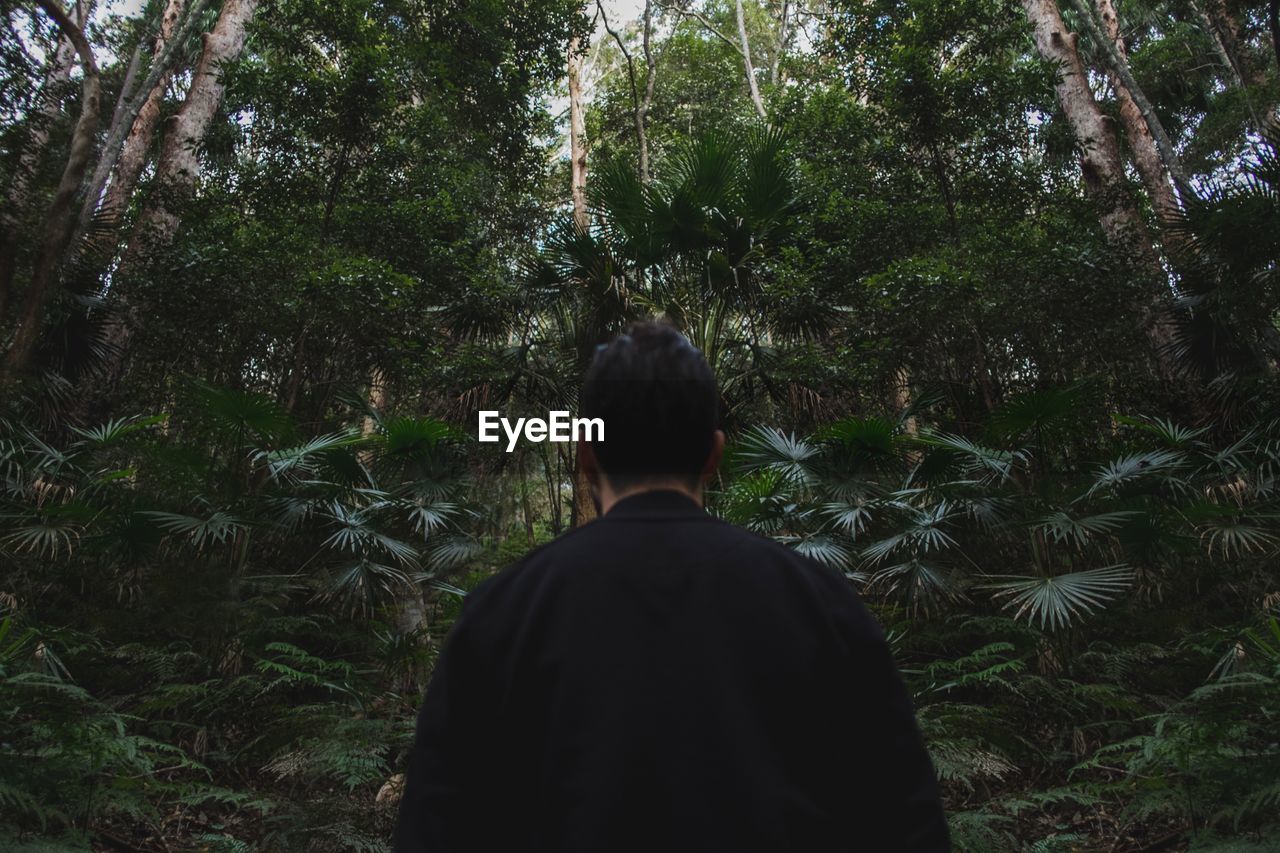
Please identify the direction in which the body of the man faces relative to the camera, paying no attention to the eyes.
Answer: away from the camera

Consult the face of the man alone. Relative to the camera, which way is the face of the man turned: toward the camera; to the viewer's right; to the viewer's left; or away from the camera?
away from the camera
